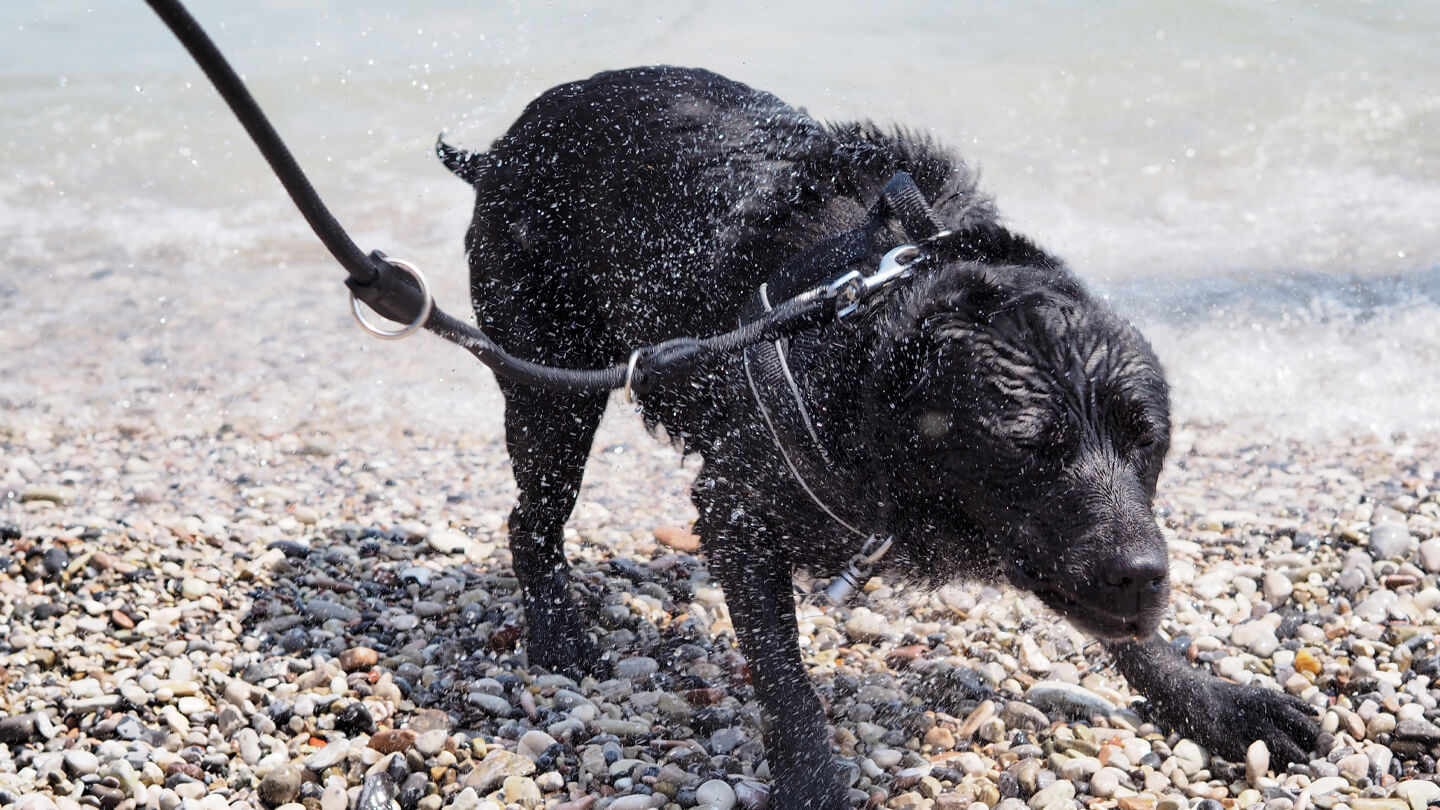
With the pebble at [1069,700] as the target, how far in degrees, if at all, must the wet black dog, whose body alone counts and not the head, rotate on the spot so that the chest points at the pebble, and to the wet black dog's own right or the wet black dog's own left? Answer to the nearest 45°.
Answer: approximately 45° to the wet black dog's own left

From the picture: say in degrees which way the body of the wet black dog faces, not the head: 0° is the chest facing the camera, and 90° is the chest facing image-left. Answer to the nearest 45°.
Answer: approximately 315°

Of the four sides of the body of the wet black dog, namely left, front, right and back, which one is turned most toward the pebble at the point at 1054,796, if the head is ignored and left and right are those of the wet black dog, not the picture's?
front

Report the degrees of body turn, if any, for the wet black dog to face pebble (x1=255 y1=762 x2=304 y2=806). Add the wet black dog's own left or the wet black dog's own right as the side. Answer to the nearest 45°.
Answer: approximately 90° to the wet black dog's own right

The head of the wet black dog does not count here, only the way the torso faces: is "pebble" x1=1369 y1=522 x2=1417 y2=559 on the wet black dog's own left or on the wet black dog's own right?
on the wet black dog's own left
